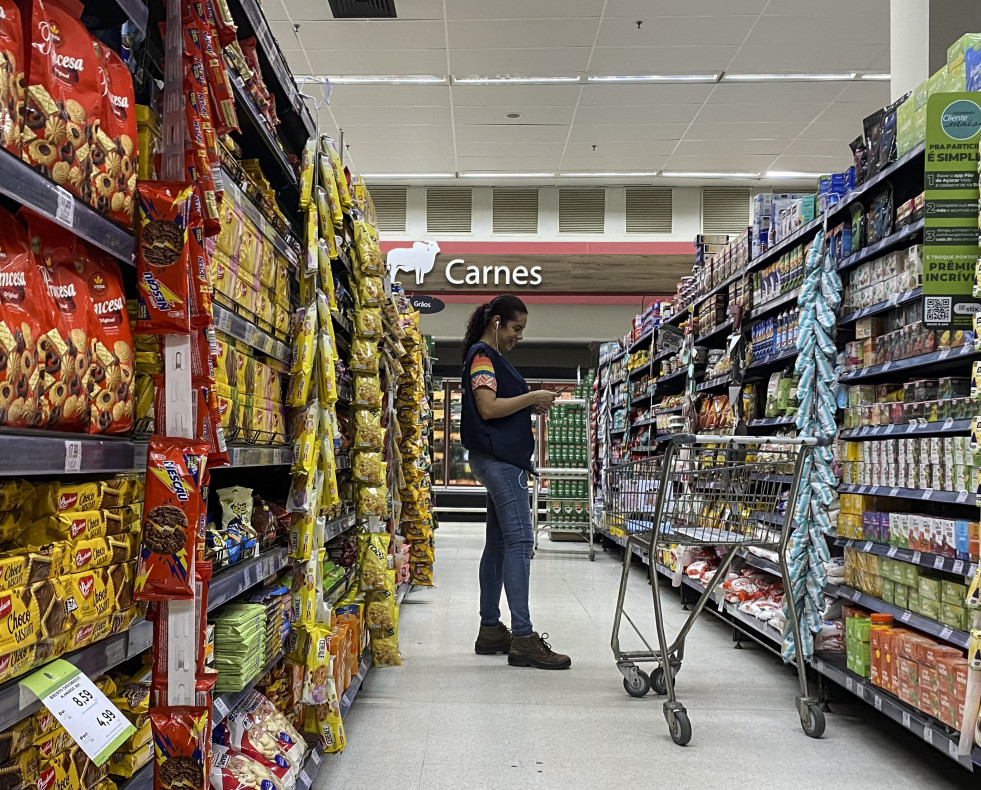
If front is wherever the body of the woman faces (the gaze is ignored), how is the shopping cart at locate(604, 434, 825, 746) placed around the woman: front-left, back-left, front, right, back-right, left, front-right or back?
front-right

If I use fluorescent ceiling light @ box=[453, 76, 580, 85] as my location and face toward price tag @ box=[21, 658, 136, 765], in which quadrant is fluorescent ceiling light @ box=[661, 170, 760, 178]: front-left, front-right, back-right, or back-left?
back-left

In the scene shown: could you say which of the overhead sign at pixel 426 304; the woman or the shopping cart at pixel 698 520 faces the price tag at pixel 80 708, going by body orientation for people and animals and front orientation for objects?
the overhead sign

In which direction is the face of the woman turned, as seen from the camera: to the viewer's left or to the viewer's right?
to the viewer's right

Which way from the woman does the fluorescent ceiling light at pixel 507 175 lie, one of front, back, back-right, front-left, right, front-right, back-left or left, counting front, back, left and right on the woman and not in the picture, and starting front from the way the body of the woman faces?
left

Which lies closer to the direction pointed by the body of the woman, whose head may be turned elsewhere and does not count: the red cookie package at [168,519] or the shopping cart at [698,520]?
the shopping cart

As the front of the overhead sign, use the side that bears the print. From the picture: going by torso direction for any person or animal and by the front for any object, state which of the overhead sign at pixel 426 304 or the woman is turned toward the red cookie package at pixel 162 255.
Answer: the overhead sign
